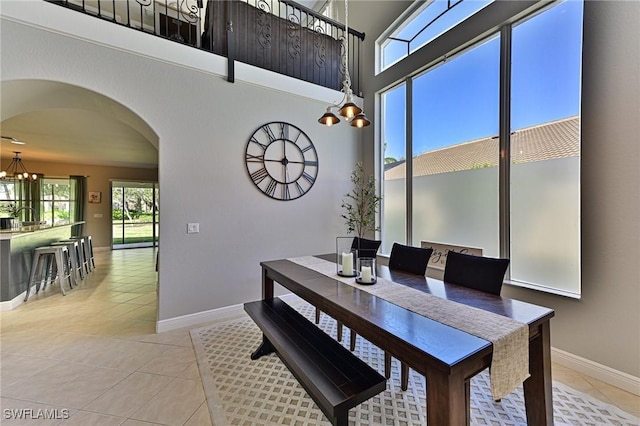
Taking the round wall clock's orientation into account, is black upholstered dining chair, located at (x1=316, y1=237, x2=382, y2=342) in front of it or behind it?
in front

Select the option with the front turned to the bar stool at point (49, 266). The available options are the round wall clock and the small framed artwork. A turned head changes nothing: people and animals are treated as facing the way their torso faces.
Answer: the small framed artwork

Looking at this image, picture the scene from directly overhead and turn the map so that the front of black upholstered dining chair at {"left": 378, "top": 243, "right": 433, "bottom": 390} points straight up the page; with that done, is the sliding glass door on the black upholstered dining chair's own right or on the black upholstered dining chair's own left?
on the black upholstered dining chair's own right

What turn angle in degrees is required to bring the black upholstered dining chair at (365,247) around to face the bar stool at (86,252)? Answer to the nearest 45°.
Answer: approximately 45° to its right

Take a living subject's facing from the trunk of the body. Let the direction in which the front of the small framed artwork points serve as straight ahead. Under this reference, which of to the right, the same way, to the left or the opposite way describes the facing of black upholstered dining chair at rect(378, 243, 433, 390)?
to the right

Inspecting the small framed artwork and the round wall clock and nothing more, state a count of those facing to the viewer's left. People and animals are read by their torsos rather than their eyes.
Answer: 0

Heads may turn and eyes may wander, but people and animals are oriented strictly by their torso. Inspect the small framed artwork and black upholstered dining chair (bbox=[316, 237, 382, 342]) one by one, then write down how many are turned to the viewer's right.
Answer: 0

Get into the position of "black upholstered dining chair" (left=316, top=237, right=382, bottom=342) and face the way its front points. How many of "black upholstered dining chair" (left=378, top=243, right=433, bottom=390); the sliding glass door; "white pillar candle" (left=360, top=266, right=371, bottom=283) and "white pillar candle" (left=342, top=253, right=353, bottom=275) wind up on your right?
1

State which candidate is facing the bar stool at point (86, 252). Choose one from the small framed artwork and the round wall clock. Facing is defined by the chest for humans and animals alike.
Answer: the small framed artwork

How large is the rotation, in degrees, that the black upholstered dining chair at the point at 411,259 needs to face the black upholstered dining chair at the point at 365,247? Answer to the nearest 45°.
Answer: approximately 90° to its right

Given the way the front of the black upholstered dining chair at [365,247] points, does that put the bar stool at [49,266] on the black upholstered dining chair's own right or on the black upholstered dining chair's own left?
on the black upholstered dining chair's own right

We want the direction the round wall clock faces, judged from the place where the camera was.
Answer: facing the viewer and to the right of the viewer

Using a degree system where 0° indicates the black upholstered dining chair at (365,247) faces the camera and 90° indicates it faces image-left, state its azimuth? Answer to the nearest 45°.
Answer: approximately 45°

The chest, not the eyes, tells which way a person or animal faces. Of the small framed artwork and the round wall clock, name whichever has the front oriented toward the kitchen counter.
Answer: the small framed artwork

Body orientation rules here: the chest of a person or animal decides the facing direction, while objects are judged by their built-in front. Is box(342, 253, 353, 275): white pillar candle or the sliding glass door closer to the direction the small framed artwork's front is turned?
the white pillar candle

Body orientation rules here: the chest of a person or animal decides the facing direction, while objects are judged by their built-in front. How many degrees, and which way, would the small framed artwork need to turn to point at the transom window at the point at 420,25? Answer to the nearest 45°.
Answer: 0° — it already faces it

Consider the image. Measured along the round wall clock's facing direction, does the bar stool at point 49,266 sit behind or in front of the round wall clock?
behind
